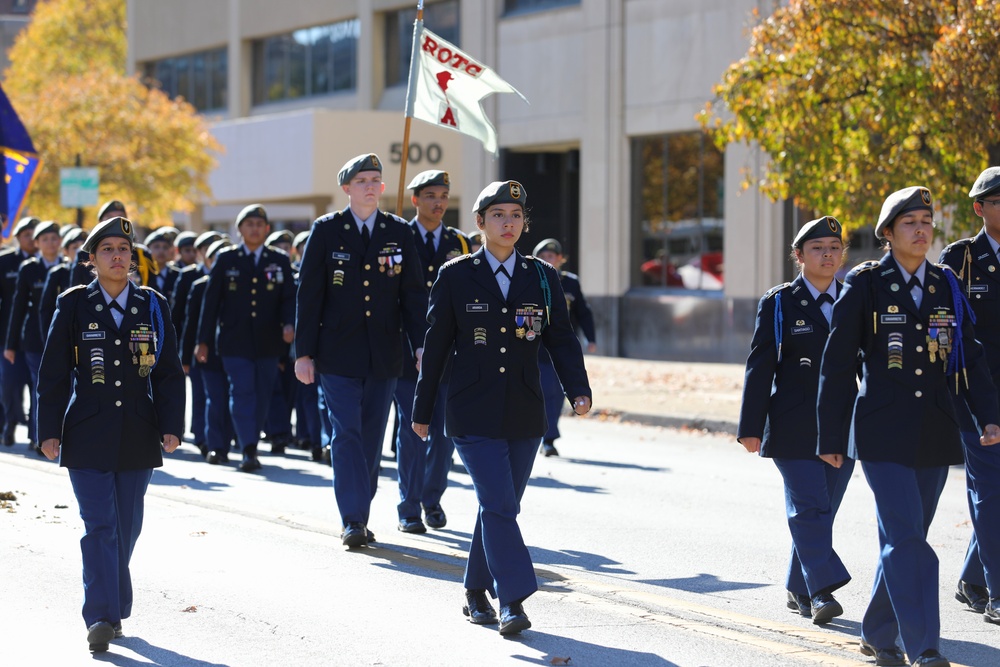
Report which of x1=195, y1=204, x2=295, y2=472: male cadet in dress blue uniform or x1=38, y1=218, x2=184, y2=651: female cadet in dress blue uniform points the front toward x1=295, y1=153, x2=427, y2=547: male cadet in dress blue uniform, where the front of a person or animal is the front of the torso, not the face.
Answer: x1=195, y1=204, x2=295, y2=472: male cadet in dress blue uniform

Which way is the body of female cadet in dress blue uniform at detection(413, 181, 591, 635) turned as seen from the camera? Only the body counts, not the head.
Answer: toward the camera

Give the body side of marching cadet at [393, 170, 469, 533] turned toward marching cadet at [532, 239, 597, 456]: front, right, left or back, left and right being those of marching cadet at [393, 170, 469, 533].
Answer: back

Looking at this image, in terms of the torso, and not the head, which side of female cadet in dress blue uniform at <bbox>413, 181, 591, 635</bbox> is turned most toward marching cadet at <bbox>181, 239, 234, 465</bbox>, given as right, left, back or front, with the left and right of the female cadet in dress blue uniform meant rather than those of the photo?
back

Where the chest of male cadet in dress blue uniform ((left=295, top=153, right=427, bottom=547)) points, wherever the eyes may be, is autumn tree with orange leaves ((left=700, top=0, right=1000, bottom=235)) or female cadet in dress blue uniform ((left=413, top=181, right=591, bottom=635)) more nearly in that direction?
the female cadet in dress blue uniform

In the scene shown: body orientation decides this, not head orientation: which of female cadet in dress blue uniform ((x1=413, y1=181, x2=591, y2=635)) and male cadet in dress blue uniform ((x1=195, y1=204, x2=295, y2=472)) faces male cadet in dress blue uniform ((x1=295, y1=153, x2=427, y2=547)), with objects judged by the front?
male cadet in dress blue uniform ((x1=195, y1=204, x2=295, y2=472))

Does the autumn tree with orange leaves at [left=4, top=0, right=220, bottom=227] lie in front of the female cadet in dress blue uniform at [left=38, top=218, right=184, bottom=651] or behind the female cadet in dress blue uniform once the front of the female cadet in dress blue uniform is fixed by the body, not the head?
behind

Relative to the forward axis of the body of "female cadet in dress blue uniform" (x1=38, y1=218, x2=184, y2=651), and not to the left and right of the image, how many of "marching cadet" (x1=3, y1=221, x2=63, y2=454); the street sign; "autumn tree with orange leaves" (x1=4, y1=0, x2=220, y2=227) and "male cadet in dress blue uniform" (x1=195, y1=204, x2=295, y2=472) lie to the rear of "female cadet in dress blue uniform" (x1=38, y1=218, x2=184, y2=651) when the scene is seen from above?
4

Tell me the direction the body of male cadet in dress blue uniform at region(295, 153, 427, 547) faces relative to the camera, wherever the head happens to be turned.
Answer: toward the camera

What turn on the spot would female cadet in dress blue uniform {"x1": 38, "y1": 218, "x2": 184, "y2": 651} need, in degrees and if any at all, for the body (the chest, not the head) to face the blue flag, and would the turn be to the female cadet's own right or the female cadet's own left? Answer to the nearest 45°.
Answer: approximately 180°

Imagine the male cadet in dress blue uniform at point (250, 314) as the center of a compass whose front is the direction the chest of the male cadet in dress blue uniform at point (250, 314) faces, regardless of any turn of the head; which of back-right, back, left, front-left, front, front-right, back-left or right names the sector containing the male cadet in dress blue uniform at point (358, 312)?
front

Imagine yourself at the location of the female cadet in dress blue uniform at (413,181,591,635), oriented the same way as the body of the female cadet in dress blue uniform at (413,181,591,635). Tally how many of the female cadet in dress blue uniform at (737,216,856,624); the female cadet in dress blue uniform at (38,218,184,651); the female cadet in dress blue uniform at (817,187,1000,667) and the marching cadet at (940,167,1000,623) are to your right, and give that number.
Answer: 1

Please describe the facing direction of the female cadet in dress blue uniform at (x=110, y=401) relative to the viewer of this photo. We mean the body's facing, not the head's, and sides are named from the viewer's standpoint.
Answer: facing the viewer

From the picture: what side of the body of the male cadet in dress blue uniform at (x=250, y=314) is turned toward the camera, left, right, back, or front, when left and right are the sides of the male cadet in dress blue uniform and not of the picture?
front

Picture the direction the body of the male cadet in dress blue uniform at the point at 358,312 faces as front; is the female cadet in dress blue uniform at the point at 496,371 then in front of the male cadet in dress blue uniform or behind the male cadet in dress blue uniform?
in front

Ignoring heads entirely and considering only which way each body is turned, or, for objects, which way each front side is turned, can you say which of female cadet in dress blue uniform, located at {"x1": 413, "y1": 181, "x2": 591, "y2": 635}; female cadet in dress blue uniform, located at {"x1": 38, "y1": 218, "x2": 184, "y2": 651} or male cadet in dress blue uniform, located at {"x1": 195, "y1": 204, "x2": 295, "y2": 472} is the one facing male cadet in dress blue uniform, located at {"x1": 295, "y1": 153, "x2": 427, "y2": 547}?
male cadet in dress blue uniform, located at {"x1": 195, "y1": 204, "x2": 295, "y2": 472}

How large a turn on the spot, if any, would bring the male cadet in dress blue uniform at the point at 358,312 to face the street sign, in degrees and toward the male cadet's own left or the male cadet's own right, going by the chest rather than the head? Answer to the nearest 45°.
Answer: approximately 180°
